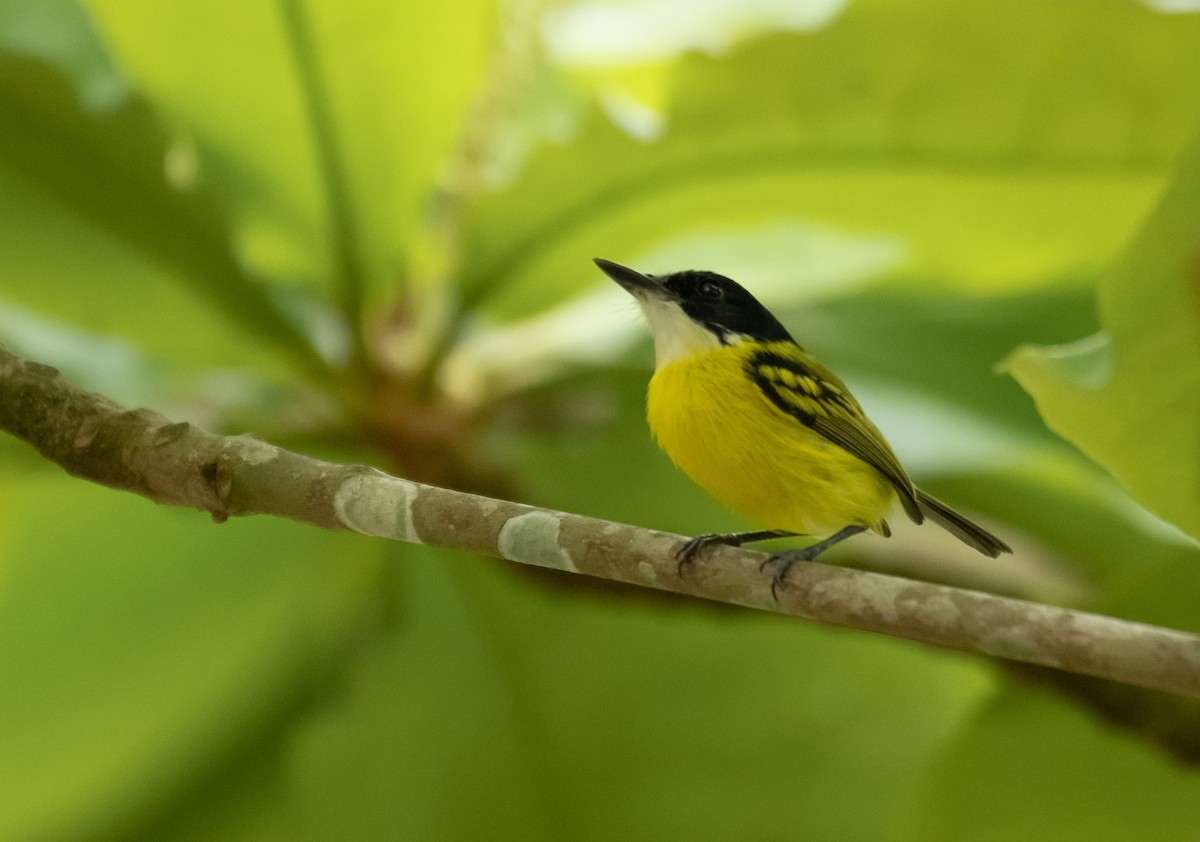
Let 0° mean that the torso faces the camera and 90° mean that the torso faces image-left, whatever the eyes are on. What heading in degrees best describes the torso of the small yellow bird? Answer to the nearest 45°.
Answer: approximately 90°

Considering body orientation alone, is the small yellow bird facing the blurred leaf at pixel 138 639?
no
